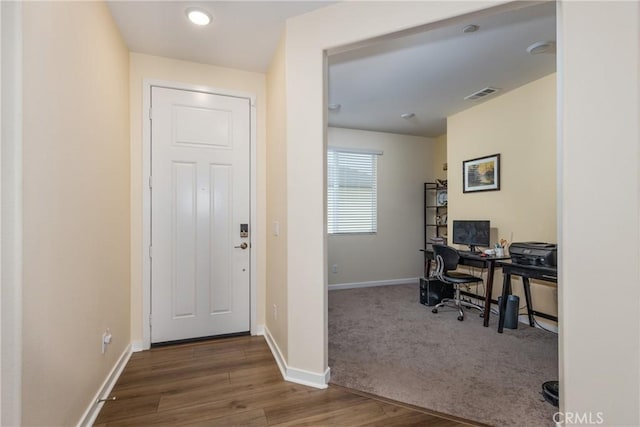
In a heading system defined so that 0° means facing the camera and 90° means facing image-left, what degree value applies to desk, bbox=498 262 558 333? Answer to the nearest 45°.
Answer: approximately 45°

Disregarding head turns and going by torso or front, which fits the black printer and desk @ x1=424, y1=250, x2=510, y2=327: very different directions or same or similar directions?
same or similar directions

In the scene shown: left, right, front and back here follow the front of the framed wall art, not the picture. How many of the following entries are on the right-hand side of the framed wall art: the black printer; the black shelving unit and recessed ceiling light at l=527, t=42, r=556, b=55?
1

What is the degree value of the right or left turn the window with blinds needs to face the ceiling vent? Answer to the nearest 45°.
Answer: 0° — it already faces it

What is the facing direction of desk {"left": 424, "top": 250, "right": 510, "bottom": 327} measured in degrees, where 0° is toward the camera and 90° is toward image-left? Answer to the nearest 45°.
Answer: approximately 45°

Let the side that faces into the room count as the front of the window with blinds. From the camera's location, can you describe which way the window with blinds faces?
facing the viewer and to the right of the viewer

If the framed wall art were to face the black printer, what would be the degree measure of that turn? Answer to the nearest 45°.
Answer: approximately 90° to its left

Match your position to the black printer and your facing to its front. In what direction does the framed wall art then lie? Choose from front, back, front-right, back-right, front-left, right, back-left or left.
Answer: right

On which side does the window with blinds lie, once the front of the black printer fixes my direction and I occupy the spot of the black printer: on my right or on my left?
on my right

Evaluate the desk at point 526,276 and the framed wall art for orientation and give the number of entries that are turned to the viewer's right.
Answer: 0

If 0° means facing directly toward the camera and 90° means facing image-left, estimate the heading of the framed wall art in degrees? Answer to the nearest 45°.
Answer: approximately 45°

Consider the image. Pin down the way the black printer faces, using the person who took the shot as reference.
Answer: facing the viewer and to the left of the viewer

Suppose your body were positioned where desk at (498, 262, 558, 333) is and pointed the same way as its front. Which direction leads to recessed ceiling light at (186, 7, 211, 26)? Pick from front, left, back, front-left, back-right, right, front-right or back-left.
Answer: front

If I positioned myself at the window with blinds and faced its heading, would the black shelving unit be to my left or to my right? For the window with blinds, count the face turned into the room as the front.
on my left

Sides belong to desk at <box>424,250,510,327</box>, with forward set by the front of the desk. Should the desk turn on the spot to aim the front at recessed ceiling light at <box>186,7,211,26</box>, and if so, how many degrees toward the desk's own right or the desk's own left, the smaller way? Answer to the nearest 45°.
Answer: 0° — it already faces it

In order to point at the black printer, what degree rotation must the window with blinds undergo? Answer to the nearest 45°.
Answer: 0° — it already faces it

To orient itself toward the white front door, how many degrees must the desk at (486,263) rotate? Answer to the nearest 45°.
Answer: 0° — it already faces it
